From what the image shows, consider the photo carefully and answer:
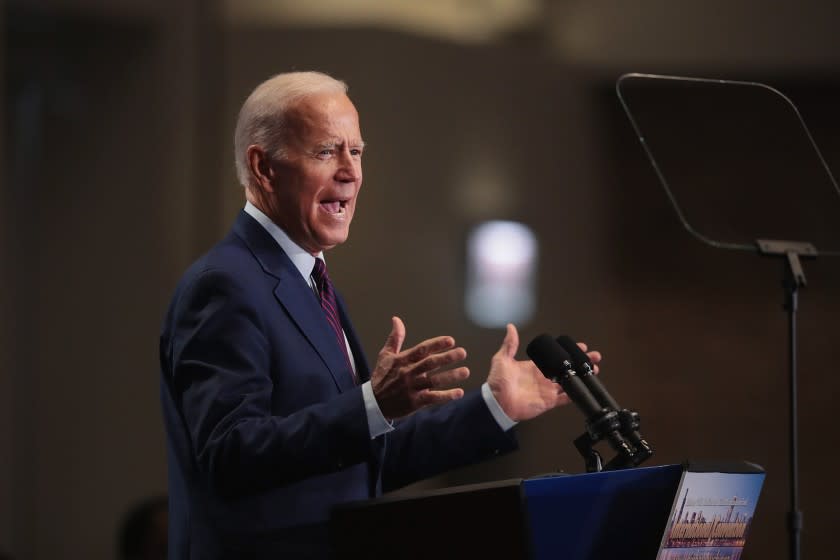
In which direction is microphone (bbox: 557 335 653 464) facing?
to the viewer's left

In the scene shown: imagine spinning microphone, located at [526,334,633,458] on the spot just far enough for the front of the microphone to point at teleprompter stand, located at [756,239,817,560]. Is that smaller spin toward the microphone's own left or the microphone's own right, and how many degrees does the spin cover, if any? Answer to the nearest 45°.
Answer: approximately 135° to the microphone's own right

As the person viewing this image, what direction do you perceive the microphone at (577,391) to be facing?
facing to the left of the viewer

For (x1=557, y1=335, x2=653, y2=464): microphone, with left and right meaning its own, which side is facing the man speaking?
front

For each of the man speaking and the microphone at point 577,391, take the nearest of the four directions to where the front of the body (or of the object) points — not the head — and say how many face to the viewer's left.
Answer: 1

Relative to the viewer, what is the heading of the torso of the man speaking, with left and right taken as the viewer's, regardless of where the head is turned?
facing the viewer and to the right of the viewer

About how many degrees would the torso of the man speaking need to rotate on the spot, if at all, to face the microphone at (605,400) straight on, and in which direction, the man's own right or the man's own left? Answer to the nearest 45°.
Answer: approximately 45° to the man's own left

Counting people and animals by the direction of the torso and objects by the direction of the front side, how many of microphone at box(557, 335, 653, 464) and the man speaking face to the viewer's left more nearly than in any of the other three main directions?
1

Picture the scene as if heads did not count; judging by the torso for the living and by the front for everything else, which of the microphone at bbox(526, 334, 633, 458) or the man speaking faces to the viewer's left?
the microphone
